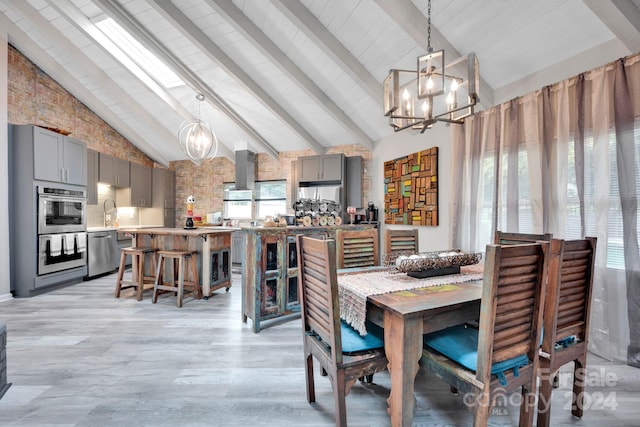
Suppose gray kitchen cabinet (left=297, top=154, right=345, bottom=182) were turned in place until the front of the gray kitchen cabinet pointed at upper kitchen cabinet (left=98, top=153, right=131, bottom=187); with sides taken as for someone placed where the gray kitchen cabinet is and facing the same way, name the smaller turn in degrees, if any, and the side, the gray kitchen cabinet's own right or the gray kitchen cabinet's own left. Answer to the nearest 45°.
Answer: approximately 90° to the gray kitchen cabinet's own right

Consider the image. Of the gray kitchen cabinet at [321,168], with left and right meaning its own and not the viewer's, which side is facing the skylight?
front

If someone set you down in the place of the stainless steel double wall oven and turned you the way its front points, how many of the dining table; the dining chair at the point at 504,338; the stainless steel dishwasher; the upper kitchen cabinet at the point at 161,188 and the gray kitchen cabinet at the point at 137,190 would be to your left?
3

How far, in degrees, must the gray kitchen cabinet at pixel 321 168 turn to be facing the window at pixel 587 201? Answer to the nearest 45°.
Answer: approximately 45° to its left

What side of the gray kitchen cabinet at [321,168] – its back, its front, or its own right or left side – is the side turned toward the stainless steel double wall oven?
right

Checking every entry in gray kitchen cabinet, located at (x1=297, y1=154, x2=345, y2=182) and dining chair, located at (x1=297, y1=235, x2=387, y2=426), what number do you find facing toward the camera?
1

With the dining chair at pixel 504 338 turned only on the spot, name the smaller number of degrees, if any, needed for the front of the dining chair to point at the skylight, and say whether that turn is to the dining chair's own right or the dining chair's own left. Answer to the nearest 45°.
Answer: approximately 45° to the dining chair's own left

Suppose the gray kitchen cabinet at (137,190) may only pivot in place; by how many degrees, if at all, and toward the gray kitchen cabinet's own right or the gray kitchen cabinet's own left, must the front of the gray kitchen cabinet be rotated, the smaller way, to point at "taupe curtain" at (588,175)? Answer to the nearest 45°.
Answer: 0° — it already faces it

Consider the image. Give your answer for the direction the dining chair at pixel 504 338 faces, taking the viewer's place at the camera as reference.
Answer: facing away from the viewer and to the left of the viewer
